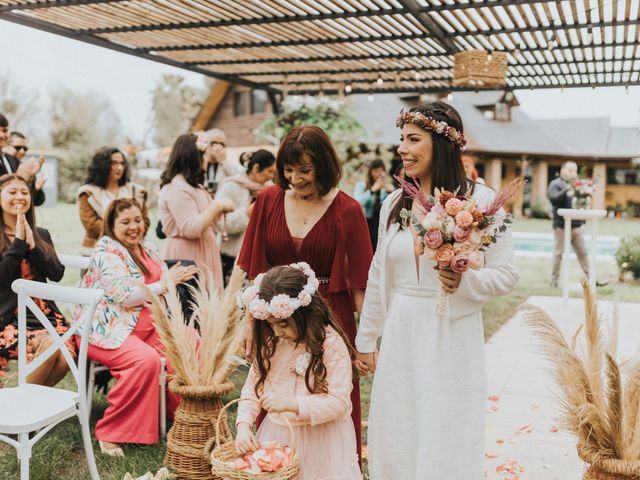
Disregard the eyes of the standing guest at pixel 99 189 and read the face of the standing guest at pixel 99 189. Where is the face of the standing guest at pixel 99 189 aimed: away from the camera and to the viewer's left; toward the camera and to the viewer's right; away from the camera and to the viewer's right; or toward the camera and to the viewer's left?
toward the camera and to the viewer's right

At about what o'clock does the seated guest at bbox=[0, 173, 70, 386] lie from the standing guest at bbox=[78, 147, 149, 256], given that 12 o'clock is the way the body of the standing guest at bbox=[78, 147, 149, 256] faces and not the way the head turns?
the seated guest at bbox=[0, 173, 70, 386] is roughly at 2 o'clock from the standing guest at bbox=[78, 147, 149, 256].

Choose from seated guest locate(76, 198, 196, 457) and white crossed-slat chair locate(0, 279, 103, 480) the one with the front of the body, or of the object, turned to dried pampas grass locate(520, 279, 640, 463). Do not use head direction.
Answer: the seated guest

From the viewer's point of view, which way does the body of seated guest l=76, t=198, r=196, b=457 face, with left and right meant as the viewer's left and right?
facing the viewer and to the right of the viewer

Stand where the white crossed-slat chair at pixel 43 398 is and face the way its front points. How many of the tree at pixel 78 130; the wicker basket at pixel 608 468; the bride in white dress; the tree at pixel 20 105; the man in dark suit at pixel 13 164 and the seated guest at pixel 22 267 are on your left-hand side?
2

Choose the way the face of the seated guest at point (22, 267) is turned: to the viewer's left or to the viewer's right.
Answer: to the viewer's right

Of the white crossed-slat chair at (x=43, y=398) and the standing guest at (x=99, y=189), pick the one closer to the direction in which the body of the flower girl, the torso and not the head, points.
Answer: the white crossed-slat chair

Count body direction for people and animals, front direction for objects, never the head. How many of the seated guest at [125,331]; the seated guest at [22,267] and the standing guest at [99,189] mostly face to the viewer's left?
0

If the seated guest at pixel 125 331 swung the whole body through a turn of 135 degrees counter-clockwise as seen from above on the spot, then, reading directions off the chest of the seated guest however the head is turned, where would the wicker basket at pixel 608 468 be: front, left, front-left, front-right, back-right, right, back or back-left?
back-right

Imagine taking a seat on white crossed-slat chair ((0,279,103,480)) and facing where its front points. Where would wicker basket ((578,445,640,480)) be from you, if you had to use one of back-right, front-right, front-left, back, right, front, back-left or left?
left

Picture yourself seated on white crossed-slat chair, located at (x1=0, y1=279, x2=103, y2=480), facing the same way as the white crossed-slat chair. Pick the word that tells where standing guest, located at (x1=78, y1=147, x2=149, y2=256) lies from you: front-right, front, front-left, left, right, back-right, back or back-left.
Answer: back-right

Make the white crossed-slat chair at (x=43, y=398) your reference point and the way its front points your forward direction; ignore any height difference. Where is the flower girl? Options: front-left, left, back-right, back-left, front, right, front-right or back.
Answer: left

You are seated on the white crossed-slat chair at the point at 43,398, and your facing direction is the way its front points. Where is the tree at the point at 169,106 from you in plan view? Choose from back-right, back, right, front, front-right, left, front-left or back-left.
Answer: back-right

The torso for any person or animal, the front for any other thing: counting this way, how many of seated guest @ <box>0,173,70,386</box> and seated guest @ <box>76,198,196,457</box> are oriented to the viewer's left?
0

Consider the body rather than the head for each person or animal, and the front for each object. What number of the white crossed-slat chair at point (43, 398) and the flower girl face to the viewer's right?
0
